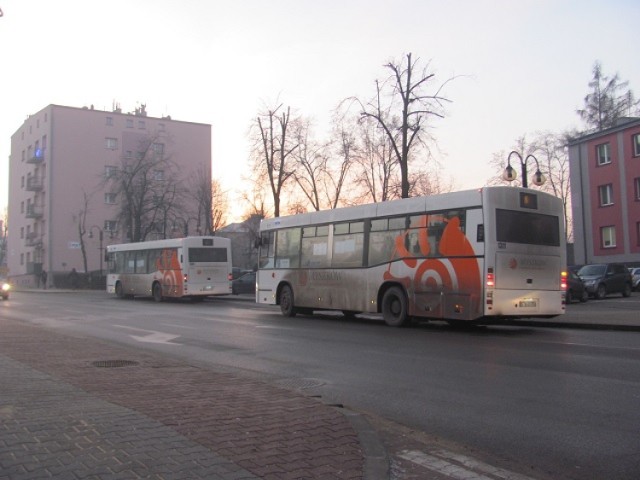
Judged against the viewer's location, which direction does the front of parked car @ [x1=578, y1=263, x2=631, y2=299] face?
facing the viewer and to the left of the viewer

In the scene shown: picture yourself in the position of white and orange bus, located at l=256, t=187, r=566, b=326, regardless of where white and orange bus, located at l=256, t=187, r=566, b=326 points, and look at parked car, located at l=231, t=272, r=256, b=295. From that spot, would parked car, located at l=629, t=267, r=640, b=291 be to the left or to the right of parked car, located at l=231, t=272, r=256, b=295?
right

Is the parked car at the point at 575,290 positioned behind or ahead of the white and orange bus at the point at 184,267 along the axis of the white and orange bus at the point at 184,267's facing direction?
behind

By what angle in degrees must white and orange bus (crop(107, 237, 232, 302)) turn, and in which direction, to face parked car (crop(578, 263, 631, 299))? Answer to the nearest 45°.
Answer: approximately 135° to its right

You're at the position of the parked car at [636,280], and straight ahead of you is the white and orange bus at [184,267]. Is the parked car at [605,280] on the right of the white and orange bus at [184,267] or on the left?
left

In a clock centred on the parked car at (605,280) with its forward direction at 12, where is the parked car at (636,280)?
the parked car at (636,280) is roughly at 5 o'clock from the parked car at (605,280).

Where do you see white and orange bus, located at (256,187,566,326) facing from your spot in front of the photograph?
facing away from the viewer and to the left of the viewer

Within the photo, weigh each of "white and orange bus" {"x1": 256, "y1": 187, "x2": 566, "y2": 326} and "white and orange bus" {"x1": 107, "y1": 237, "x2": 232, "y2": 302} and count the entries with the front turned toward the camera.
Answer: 0

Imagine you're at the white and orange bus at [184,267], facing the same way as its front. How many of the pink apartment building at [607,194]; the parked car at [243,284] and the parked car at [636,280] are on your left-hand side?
0

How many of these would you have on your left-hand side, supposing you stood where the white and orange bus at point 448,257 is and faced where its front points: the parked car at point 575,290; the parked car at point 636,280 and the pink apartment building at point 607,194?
0

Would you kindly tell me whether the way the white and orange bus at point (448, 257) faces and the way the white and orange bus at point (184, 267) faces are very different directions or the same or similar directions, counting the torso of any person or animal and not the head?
same or similar directions

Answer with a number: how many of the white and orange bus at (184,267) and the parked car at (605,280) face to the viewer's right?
0

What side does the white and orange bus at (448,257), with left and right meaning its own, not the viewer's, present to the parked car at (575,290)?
right

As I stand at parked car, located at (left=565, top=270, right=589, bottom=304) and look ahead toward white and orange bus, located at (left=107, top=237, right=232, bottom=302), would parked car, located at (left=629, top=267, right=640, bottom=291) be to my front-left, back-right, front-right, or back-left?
back-right

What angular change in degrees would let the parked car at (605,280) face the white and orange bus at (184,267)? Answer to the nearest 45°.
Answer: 0° — it already faces it

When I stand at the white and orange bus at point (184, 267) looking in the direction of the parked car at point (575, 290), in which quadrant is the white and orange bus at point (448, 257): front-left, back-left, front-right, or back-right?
front-right

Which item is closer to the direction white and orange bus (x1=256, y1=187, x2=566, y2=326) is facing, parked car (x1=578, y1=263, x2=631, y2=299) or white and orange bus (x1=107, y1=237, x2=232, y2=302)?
the white and orange bus

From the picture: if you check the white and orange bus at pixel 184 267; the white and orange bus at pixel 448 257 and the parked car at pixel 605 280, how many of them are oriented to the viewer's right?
0

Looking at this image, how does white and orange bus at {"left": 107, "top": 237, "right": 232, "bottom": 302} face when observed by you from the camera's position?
facing away from the viewer and to the left of the viewer
